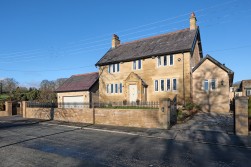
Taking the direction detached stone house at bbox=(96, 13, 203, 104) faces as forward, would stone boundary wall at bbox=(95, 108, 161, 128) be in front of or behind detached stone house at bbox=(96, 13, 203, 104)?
in front

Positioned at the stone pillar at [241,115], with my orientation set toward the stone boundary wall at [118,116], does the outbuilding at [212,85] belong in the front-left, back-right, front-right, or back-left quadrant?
front-right

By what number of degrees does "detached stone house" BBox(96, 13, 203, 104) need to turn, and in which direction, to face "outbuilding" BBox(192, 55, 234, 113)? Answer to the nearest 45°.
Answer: approximately 90° to its left

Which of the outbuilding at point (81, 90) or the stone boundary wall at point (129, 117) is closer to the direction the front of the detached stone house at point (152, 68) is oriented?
the stone boundary wall

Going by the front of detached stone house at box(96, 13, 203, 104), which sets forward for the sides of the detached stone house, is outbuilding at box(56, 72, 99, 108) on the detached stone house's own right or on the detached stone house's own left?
on the detached stone house's own right

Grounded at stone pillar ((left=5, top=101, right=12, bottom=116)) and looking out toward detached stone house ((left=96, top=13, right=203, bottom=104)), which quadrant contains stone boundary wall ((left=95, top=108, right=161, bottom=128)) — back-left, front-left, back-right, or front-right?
front-right

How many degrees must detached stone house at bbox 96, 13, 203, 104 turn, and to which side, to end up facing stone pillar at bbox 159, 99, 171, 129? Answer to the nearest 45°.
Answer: approximately 45° to its left

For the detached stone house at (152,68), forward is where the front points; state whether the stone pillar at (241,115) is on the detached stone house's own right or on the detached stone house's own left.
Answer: on the detached stone house's own left

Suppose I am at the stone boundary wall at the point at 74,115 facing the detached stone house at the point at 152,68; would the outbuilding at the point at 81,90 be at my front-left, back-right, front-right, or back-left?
front-left

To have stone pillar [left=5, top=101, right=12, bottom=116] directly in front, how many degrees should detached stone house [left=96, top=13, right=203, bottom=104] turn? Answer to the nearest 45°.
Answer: approximately 45° to its right

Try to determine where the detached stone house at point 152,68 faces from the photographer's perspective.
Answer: facing the viewer and to the left of the viewer
